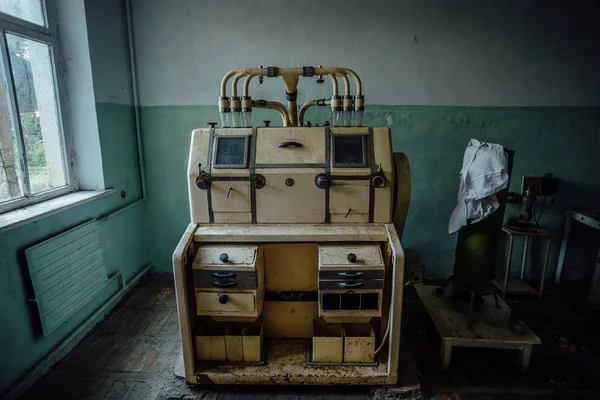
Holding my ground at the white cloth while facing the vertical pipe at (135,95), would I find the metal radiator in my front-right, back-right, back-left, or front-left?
front-left

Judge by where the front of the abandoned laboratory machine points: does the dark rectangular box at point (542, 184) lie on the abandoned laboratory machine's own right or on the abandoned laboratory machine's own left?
on the abandoned laboratory machine's own left

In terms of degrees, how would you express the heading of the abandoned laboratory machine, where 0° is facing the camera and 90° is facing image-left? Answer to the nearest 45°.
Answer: approximately 0°

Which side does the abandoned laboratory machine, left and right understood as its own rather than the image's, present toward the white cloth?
left

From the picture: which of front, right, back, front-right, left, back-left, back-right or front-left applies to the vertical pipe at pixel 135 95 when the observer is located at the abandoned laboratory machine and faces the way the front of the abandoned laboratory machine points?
back-right

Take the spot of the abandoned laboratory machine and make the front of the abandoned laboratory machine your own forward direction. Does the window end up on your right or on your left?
on your right

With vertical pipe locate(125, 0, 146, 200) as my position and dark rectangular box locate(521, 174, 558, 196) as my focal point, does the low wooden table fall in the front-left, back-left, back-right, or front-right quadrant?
front-right

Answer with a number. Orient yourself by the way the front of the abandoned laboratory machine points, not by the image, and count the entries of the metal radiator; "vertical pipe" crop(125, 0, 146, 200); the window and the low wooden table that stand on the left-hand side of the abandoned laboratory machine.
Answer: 1

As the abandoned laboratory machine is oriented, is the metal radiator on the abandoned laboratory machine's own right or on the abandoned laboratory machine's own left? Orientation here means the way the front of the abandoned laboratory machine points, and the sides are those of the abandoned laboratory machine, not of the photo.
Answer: on the abandoned laboratory machine's own right

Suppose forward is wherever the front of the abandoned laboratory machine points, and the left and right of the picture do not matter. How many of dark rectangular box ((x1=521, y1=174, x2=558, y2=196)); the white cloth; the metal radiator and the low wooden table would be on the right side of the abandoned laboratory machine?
1
